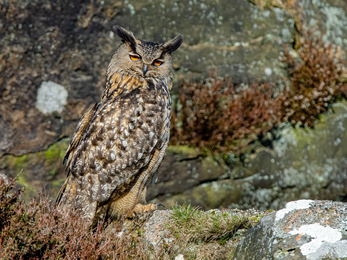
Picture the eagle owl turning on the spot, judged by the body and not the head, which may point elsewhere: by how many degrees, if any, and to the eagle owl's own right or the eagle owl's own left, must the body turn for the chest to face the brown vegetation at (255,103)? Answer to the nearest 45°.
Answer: approximately 45° to the eagle owl's own left

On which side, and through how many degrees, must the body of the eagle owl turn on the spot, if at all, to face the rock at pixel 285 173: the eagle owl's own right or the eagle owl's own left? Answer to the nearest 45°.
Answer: approximately 45° to the eagle owl's own left

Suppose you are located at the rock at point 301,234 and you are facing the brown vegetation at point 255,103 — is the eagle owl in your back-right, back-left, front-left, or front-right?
front-left

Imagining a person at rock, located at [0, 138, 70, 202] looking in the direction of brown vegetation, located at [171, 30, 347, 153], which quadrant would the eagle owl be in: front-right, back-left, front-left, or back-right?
front-right
